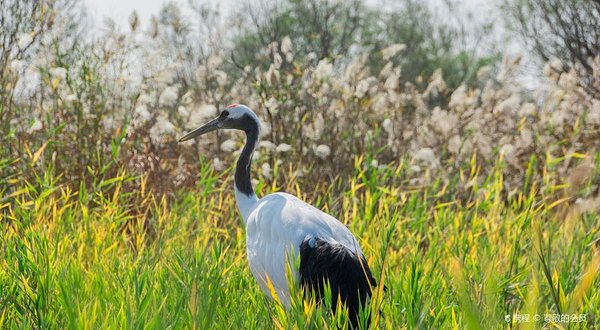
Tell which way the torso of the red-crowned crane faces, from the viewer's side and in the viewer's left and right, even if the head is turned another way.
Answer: facing to the left of the viewer
